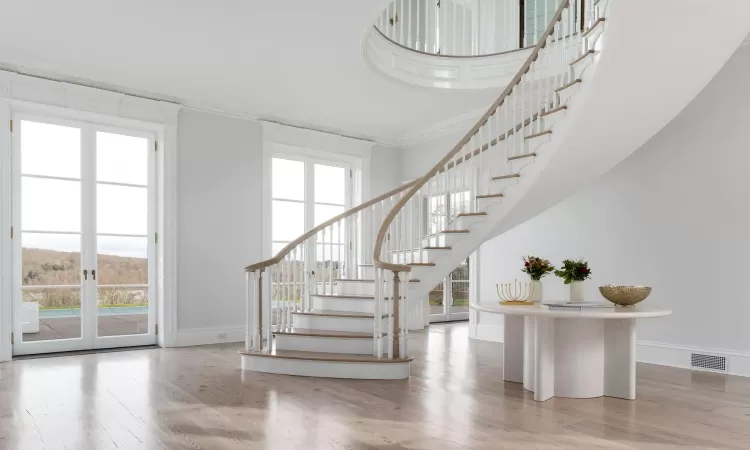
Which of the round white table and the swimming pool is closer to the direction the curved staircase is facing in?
the round white table

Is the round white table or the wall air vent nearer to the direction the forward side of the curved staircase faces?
the round white table

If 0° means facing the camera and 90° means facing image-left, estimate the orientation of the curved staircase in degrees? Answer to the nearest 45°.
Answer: approximately 0°

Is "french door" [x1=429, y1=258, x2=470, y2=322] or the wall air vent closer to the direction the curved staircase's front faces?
the wall air vent

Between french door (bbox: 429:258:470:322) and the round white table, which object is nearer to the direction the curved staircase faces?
the round white table

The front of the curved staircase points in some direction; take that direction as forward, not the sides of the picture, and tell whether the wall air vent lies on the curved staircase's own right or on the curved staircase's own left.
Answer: on the curved staircase's own left

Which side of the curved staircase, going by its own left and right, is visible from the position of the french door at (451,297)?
back
